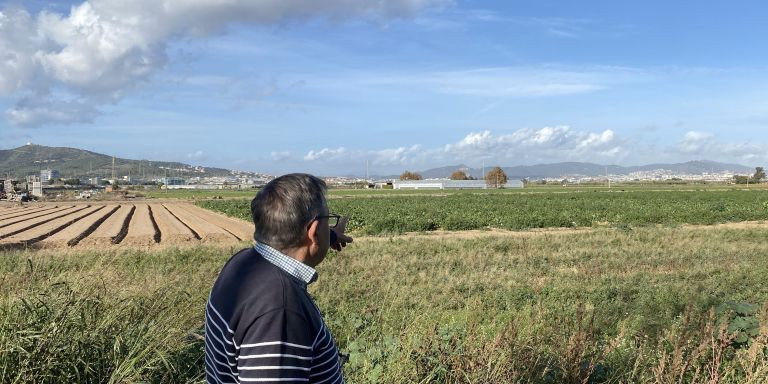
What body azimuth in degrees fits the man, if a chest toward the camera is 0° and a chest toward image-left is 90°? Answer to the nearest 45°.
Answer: approximately 225°

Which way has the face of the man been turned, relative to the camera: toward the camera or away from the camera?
away from the camera
